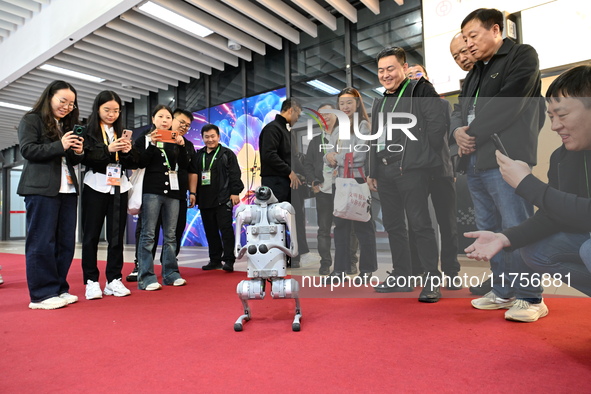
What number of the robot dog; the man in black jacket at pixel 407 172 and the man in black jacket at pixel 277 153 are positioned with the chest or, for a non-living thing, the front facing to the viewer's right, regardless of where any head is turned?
1

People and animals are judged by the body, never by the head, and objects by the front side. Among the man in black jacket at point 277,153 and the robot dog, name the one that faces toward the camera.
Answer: the robot dog

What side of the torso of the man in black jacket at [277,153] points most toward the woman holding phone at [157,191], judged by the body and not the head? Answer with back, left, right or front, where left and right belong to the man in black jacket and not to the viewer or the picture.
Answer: back

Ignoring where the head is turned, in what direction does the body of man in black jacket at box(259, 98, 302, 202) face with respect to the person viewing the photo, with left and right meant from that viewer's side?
facing to the right of the viewer

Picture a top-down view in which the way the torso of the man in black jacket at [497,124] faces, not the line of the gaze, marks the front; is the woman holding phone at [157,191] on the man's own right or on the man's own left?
on the man's own right

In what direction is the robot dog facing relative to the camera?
toward the camera

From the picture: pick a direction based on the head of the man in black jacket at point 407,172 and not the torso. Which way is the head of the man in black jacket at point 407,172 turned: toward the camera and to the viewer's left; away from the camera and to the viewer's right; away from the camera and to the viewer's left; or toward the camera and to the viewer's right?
toward the camera and to the viewer's left

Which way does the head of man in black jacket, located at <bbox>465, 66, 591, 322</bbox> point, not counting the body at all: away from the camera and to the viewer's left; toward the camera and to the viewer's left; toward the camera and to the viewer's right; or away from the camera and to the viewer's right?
toward the camera and to the viewer's left

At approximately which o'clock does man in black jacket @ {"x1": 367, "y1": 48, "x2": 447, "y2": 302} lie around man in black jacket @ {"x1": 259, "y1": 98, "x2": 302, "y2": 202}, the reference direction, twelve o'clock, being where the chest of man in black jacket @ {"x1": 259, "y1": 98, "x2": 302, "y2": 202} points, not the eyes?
man in black jacket @ {"x1": 367, "y1": 48, "x2": 447, "y2": 302} is roughly at 2 o'clock from man in black jacket @ {"x1": 259, "y1": 98, "x2": 302, "y2": 202}.

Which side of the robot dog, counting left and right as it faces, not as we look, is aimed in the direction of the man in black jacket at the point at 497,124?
left

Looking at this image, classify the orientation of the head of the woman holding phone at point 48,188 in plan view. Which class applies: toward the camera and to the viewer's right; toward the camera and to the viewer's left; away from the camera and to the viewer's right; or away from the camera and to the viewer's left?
toward the camera and to the viewer's right

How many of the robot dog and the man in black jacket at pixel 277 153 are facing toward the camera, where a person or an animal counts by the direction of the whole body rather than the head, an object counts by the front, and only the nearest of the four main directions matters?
1

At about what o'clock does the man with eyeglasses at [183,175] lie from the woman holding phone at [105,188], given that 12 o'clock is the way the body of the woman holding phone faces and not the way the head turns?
The man with eyeglasses is roughly at 9 o'clock from the woman holding phone.

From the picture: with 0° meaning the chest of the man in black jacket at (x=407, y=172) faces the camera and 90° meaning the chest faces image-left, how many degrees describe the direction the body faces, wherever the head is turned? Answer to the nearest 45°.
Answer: approximately 45°

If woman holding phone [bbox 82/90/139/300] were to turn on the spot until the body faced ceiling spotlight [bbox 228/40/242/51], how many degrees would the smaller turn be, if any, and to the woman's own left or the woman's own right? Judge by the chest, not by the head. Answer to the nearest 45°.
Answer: approximately 90° to the woman's own left

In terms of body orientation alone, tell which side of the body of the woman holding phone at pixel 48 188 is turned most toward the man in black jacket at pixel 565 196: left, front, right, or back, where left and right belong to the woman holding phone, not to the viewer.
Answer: front

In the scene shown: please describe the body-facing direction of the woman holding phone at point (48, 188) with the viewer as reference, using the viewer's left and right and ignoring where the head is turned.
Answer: facing the viewer and to the right of the viewer
